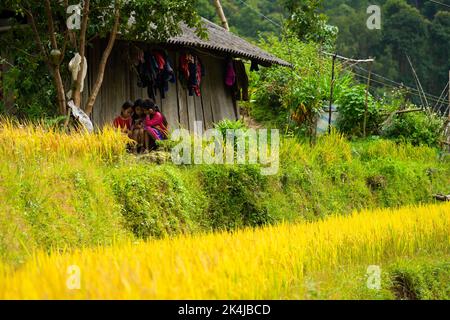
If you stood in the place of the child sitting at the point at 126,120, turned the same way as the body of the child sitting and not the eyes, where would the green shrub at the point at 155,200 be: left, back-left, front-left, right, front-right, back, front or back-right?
front-right

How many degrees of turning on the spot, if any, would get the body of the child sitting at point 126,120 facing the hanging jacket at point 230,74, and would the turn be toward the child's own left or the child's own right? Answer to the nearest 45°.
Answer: approximately 90° to the child's own left

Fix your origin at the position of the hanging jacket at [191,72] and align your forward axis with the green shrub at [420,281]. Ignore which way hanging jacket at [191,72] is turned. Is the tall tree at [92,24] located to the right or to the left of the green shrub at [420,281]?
right

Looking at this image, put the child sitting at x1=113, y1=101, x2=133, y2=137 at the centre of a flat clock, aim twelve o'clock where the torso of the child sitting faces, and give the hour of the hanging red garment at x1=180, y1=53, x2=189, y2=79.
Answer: The hanging red garment is roughly at 8 o'clock from the child sitting.

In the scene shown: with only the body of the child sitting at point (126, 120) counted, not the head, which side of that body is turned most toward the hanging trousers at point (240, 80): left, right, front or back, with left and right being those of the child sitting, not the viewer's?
left

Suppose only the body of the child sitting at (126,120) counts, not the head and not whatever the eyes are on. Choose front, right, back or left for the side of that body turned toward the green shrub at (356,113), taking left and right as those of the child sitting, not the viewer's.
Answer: left

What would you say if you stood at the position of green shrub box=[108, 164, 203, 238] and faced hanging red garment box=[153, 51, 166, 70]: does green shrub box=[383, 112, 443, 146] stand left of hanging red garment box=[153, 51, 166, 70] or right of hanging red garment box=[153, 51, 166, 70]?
right

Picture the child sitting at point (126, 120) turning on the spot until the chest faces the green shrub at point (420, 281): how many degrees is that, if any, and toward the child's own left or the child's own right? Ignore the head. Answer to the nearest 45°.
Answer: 0° — they already face it

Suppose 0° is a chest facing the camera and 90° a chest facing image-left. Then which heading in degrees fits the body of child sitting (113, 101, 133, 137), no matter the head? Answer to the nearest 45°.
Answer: approximately 315°
